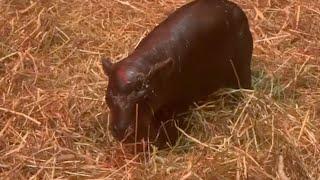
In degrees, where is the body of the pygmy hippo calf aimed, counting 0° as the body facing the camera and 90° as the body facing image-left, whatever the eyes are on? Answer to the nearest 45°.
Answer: approximately 45°
